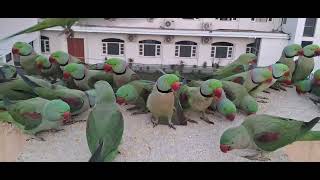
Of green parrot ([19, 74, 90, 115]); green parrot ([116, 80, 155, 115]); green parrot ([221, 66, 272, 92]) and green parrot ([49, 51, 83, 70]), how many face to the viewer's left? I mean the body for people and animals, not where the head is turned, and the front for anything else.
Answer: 2

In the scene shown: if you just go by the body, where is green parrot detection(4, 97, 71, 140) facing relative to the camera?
to the viewer's right

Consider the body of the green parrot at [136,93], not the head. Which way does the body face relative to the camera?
to the viewer's left

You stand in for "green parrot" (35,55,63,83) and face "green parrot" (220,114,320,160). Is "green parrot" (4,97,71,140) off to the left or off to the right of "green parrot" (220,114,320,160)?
right

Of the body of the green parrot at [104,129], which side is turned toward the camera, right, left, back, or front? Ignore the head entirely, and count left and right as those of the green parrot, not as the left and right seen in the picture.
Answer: back

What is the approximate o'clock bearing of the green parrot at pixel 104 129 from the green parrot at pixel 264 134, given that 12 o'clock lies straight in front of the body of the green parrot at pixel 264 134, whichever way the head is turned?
the green parrot at pixel 104 129 is roughly at 11 o'clock from the green parrot at pixel 264 134.

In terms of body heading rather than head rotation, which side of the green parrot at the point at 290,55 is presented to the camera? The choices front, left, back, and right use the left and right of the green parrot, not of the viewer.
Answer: right

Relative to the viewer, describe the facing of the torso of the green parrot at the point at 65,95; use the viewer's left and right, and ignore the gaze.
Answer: facing to the right of the viewer

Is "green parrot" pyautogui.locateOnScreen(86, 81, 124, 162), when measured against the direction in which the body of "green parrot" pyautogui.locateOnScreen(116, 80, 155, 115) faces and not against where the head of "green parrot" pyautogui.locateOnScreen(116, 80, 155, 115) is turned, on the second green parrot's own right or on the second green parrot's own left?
on the second green parrot's own left

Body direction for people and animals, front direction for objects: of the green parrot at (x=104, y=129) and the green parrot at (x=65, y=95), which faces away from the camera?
the green parrot at (x=104, y=129)

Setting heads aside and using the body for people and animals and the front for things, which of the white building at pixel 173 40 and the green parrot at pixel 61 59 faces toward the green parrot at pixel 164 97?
the white building
